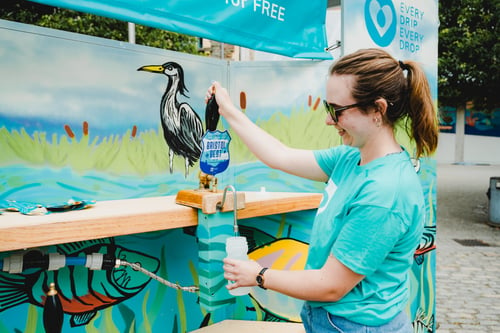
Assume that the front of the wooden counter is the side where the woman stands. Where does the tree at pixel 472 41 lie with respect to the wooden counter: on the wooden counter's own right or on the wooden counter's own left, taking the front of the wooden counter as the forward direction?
on the wooden counter's own left

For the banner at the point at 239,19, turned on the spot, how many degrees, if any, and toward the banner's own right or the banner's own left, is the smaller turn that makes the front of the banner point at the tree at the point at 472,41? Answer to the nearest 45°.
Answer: approximately 90° to the banner's own left

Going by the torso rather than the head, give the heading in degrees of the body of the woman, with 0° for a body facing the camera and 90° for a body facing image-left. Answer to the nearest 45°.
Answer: approximately 90°

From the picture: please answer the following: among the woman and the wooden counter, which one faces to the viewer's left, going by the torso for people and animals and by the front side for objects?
the woman

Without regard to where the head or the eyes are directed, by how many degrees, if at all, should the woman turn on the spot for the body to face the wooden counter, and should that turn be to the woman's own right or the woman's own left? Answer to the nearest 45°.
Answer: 0° — they already face it
